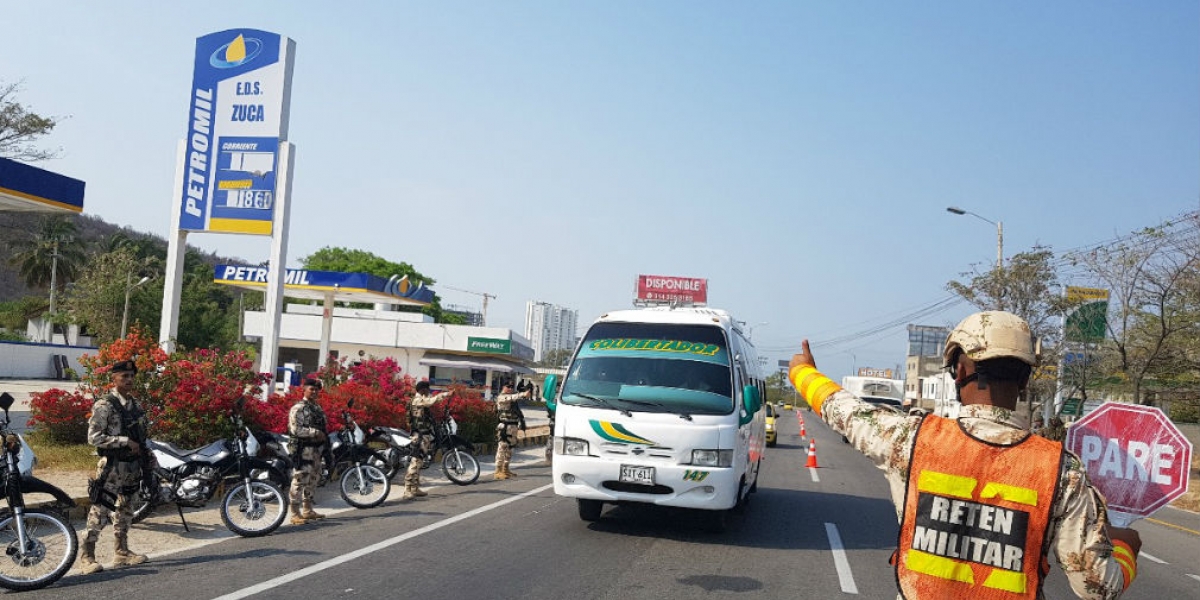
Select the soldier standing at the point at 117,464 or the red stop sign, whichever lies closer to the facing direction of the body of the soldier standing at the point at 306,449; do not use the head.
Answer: the red stop sign

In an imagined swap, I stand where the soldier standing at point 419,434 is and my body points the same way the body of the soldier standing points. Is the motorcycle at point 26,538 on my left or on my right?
on my right

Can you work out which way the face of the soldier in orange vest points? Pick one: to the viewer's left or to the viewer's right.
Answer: to the viewer's left

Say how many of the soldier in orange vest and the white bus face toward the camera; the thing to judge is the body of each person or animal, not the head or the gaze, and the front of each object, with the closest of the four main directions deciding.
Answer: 1

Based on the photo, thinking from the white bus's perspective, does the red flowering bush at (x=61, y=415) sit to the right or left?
on its right

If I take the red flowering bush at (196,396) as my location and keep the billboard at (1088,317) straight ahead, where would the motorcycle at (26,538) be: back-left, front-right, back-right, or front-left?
back-right

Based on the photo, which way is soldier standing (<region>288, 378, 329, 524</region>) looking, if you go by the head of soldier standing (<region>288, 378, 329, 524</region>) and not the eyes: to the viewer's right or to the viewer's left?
to the viewer's right

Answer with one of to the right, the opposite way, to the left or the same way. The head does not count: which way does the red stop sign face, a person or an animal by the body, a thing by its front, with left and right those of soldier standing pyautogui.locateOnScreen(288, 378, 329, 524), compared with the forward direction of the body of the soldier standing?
to the right

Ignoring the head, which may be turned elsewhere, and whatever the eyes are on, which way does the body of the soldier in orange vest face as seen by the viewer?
away from the camera

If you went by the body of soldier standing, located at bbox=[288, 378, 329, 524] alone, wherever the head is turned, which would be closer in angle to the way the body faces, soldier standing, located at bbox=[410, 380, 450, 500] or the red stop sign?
the red stop sign

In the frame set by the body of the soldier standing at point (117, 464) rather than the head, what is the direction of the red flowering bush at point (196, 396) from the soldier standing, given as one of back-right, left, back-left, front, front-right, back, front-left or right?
back-left

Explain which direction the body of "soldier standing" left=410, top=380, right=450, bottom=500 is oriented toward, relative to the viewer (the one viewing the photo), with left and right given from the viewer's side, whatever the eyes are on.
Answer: facing to the right of the viewer
